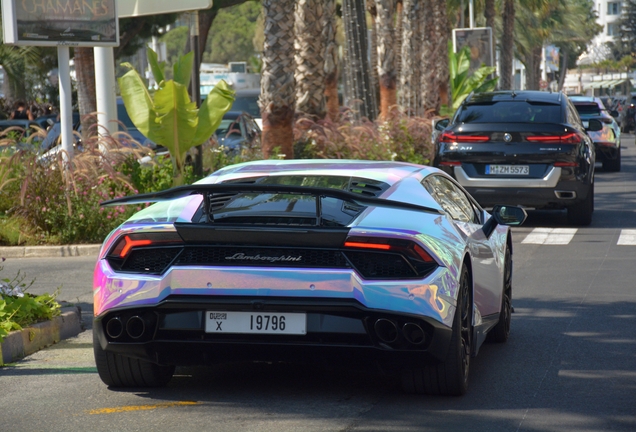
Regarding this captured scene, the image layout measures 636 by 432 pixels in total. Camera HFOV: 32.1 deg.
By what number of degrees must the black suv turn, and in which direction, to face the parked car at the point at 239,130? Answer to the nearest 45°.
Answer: approximately 45° to its left

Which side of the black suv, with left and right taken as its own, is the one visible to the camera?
back

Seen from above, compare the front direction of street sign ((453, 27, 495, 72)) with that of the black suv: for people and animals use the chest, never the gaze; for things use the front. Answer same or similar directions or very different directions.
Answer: very different directions

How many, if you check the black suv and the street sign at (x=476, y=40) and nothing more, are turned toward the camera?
1

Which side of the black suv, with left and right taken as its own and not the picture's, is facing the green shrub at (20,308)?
back

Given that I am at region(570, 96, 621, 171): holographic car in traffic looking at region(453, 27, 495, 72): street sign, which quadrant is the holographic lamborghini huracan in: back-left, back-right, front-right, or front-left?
back-left

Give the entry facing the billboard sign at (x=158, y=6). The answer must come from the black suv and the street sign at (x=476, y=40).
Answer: the street sign

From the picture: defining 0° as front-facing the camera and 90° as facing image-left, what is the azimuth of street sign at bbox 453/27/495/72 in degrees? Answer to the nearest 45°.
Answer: approximately 0°

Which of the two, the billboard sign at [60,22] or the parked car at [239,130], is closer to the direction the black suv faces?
the parked car

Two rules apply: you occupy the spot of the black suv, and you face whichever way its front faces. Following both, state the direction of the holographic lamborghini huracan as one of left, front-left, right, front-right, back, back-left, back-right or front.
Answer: back

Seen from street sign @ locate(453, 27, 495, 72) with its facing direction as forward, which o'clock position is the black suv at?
The black suv is roughly at 12 o'clock from the street sign.

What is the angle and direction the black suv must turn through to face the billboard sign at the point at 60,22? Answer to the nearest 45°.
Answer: approximately 90° to its left

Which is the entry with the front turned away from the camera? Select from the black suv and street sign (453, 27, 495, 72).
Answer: the black suv

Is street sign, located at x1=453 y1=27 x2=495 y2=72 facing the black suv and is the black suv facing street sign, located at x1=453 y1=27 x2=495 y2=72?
yes
